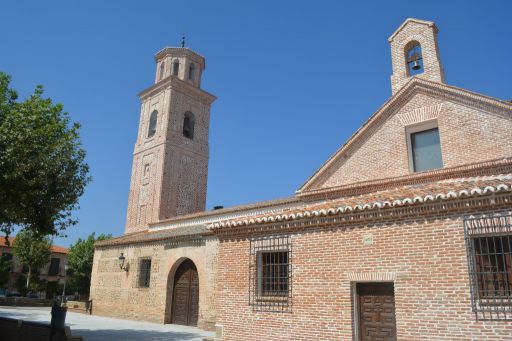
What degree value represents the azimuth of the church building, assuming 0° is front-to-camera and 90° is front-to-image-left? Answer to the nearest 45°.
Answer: approximately 45°

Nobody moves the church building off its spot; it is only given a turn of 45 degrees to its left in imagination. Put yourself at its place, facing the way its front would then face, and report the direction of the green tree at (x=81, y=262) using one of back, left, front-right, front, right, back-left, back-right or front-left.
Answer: back-right

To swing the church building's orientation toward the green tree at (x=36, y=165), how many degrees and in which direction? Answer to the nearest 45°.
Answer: approximately 45° to its right
